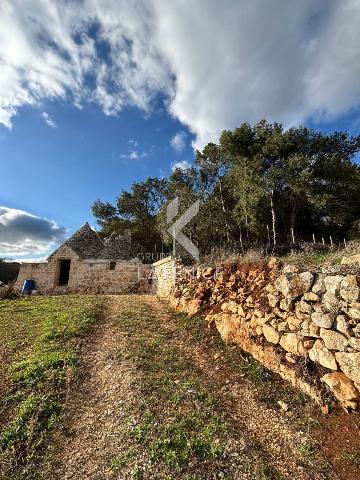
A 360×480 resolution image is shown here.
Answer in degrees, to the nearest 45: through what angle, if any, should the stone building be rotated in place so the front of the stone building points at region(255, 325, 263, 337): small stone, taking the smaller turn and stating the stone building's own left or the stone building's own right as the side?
0° — it already faces it

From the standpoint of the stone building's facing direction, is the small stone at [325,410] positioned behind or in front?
in front

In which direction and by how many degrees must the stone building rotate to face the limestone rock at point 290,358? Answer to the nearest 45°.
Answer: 0° — it already faces it

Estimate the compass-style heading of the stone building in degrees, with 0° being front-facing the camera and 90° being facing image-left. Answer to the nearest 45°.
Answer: approximately 0°
